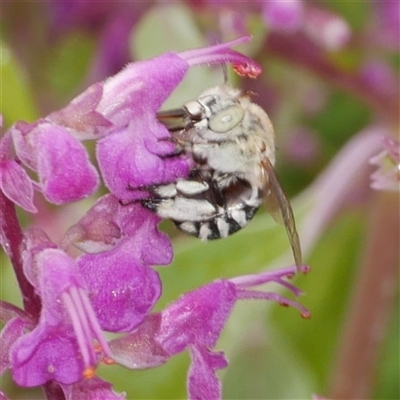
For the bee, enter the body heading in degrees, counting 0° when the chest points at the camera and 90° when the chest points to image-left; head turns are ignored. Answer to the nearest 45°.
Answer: approximately 90°
